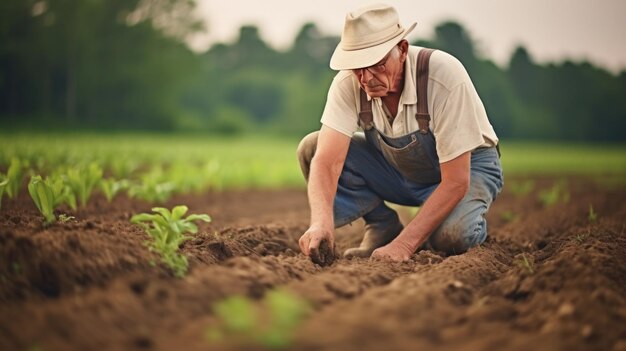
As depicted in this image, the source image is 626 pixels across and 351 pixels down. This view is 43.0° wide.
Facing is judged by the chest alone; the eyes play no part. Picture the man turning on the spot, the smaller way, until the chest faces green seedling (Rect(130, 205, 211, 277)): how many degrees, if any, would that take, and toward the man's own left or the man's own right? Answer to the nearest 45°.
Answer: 0° — they already face it

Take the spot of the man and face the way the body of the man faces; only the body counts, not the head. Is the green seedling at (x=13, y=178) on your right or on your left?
on your right

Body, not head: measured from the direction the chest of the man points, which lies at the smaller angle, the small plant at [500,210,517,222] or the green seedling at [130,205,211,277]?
the green seedling

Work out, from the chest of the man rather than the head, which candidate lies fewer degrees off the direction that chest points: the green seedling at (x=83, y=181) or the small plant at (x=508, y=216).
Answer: the green seedling

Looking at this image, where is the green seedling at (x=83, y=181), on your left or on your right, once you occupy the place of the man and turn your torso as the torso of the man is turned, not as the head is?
on your right

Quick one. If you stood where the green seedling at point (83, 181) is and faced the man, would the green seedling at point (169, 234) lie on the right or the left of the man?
right

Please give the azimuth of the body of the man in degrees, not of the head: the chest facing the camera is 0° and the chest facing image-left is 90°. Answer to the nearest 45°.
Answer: approximately 45°
